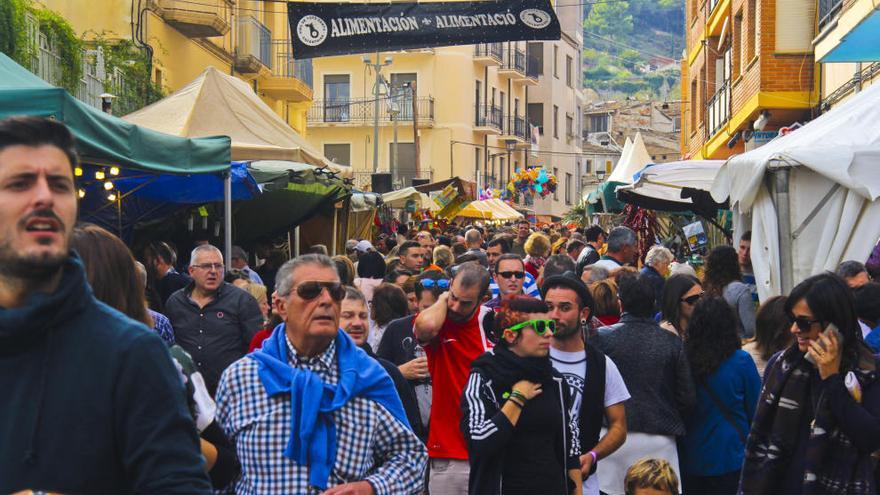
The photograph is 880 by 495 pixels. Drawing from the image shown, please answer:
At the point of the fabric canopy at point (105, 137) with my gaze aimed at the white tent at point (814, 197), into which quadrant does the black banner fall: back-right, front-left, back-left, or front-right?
front-left

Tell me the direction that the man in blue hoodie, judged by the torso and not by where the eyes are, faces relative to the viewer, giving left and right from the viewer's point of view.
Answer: facing the viewer

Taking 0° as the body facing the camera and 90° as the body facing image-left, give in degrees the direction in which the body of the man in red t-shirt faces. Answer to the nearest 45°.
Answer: approximately 0°

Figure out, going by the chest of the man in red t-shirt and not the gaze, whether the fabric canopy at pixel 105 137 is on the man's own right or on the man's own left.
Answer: on the man's own right

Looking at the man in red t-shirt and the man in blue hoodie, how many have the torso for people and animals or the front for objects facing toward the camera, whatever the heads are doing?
2

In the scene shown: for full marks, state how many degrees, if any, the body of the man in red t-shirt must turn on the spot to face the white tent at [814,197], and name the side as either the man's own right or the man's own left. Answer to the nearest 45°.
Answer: approximately 135° to the man's own left

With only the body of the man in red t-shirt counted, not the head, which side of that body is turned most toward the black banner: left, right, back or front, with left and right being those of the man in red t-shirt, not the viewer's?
back

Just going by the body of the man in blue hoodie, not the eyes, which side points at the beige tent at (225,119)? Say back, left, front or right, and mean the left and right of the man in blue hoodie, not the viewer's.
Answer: back

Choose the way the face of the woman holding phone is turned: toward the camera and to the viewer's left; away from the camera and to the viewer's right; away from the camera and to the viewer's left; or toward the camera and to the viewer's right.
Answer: toward the camera and to the viewer's left

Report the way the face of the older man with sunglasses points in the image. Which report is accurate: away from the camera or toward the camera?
toward the camera

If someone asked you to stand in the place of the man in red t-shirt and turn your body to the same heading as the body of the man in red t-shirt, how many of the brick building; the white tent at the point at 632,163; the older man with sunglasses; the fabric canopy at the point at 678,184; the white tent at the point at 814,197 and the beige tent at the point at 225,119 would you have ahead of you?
1
